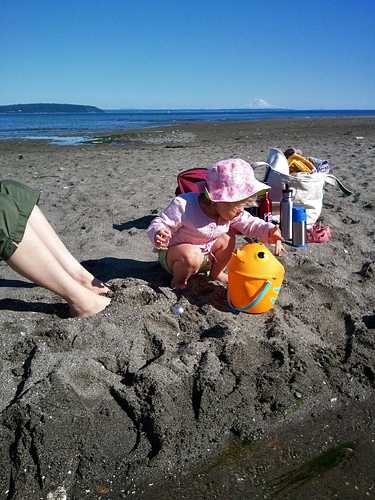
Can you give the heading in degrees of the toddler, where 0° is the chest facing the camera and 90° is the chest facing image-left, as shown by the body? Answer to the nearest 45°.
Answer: approximately 315°

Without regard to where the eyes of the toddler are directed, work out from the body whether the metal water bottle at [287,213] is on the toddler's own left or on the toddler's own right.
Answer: on the toddler's own left

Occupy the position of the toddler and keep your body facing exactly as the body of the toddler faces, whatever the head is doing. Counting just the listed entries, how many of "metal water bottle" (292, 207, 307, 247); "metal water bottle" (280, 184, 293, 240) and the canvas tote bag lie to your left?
3

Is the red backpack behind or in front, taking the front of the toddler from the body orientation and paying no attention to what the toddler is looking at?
behind

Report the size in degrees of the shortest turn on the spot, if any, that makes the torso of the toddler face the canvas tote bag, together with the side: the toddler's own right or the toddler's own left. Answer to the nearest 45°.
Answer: approximately 90° to the toddler's own left

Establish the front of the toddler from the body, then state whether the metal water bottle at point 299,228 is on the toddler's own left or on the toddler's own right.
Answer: on the toddler's own left

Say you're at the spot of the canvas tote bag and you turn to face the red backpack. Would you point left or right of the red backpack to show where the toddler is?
left
